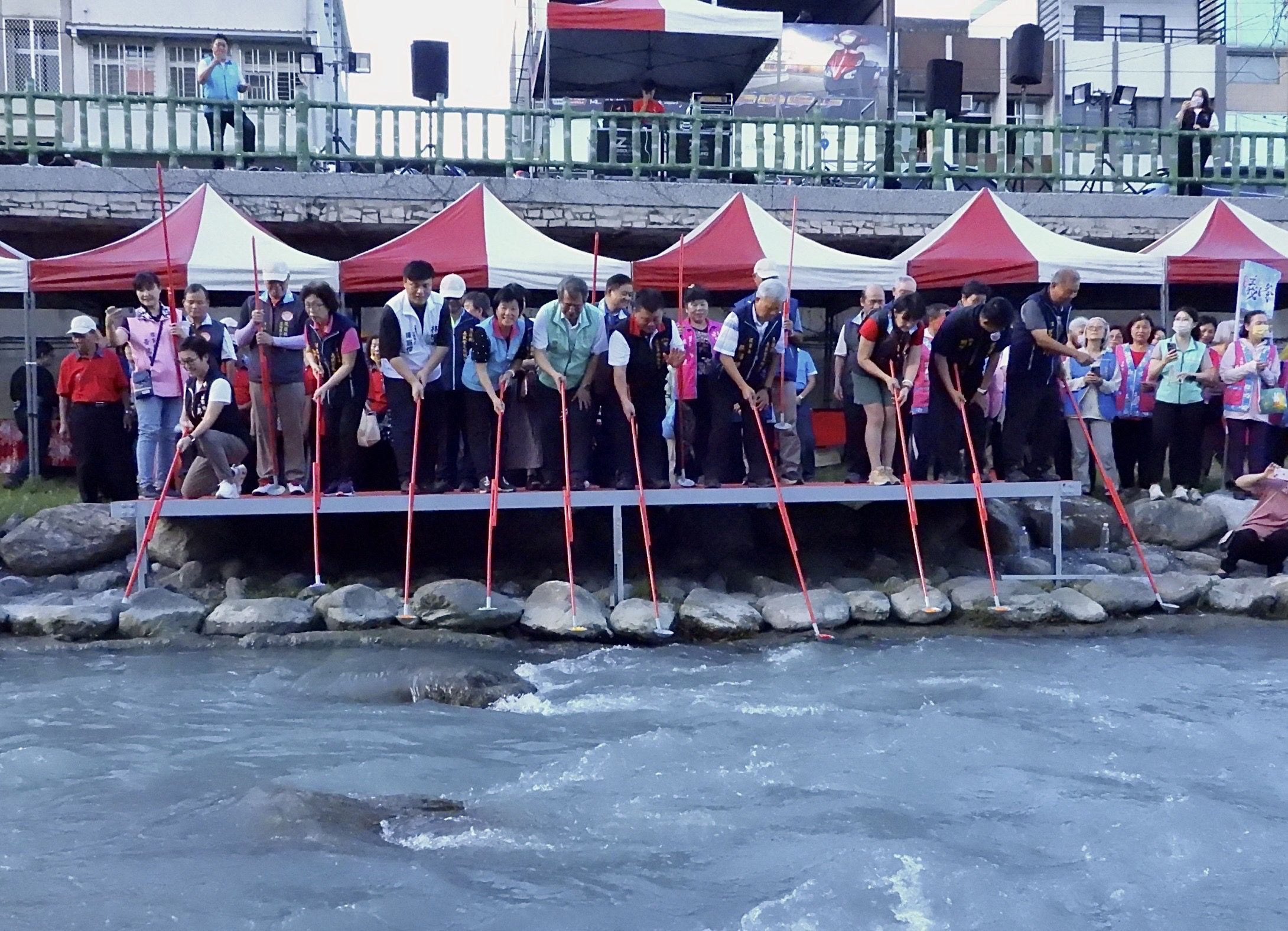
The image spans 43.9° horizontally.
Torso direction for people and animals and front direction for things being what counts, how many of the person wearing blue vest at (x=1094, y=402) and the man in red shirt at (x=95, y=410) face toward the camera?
2

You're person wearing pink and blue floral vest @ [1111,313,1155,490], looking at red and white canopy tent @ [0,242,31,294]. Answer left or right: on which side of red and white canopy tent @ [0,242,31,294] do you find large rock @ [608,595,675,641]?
left

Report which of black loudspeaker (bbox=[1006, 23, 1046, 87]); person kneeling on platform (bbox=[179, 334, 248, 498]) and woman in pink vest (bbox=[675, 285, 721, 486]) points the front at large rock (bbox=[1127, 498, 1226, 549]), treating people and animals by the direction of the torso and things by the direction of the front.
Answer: the black loudspeaker

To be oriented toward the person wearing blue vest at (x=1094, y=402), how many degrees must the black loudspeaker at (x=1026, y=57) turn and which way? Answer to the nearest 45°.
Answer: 0° — it already faces them

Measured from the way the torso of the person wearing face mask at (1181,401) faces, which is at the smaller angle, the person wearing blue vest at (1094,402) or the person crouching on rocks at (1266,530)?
the person crouching on rocks

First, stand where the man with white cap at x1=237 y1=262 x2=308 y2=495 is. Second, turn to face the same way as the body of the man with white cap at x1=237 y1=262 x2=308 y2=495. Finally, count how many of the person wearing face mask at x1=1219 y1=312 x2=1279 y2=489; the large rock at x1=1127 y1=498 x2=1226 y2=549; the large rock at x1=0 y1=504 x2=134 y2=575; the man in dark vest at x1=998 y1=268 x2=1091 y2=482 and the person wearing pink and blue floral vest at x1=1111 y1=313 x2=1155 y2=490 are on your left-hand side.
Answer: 4

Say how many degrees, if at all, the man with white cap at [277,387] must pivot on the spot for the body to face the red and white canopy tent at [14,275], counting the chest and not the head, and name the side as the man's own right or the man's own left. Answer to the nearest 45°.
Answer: approximately 135° to the man's own right
